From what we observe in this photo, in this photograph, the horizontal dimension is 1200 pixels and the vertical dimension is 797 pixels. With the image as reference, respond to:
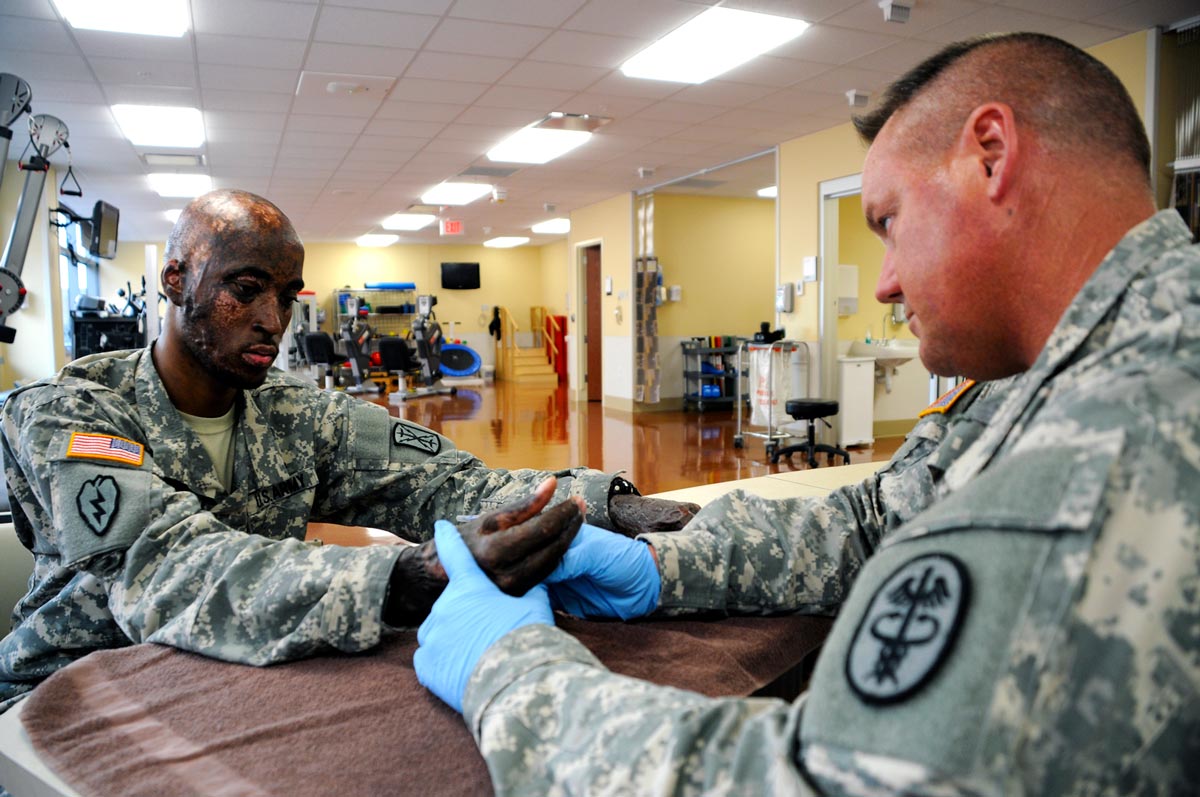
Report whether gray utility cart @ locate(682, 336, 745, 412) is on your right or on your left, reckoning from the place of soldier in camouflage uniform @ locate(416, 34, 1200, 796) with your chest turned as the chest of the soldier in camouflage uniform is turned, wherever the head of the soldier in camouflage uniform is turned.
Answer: on your right

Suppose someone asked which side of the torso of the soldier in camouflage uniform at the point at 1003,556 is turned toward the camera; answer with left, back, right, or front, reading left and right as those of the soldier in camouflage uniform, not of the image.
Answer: left

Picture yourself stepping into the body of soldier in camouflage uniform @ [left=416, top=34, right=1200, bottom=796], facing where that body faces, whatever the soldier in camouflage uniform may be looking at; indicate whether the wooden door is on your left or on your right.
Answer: on your right

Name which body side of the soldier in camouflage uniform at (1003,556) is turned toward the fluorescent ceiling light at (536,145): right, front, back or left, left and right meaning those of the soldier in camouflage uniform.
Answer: right

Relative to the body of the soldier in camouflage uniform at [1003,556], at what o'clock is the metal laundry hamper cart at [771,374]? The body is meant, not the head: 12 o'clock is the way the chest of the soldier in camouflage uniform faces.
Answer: The metal laundry hamper cart is roughly at 3 o'clock from the soldier in camouflage uniform.

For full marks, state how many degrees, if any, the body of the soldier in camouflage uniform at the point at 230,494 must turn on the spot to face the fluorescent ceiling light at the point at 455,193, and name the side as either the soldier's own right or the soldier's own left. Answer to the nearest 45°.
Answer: approximately 135° to the soldier's own left

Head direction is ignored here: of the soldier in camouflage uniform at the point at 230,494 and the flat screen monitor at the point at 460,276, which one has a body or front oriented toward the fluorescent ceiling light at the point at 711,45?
the flat screen monitor

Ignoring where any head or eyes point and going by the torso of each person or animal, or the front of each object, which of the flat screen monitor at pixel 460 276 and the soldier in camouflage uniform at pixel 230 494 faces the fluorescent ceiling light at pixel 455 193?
the flat screen monitor

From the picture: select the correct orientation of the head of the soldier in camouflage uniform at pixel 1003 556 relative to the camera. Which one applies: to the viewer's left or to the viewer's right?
to the viewer's left

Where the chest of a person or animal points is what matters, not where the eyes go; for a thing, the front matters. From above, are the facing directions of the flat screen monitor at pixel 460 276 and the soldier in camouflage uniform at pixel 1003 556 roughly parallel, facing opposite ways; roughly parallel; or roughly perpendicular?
roughly perpendicular

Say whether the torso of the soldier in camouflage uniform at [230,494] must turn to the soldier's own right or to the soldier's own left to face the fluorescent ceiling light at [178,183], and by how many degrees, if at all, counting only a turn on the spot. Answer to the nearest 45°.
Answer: approximately 135° to the soldier's own left

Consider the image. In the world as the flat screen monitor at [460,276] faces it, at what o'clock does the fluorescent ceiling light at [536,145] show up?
The fluorescent ceiling light is roughly at 12 o'clock from the flat screen monitor.

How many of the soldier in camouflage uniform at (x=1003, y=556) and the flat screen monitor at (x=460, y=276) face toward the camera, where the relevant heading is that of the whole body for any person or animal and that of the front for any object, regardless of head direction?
1
